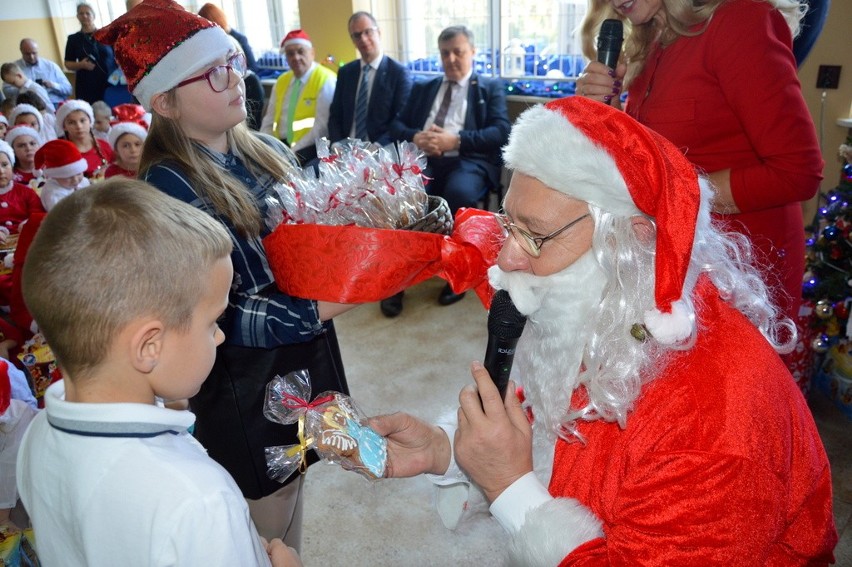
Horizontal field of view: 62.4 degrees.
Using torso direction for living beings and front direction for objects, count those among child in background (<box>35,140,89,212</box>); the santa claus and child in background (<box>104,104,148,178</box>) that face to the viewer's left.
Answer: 1

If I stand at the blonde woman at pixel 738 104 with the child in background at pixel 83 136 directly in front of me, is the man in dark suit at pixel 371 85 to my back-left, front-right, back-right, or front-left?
front-right

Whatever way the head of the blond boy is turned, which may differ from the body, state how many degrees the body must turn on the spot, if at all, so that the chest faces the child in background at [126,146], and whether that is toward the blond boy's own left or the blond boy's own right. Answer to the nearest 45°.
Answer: approximately 45° to the blond boy's own left

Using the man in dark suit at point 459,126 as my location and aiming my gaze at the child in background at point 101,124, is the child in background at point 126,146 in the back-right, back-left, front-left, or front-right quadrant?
front-left

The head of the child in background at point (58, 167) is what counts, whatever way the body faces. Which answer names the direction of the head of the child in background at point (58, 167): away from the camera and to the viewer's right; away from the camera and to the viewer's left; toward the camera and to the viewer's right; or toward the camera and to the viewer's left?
toward the camera and to the viewer's right

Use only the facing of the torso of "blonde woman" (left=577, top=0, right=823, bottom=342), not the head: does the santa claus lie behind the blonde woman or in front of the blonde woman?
in front

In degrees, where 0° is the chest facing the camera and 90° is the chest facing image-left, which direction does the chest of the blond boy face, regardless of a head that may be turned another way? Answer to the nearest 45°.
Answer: approximately 225°

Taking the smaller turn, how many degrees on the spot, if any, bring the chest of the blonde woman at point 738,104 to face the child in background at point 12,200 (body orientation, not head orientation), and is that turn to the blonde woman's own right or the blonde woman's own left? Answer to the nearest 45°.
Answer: approximately 45° to the blonde woman's own right

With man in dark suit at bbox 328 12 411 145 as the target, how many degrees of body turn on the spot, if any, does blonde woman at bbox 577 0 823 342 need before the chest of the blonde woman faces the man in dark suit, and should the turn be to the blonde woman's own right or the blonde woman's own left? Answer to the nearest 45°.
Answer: approximately 90° to the blonde woman's own right
